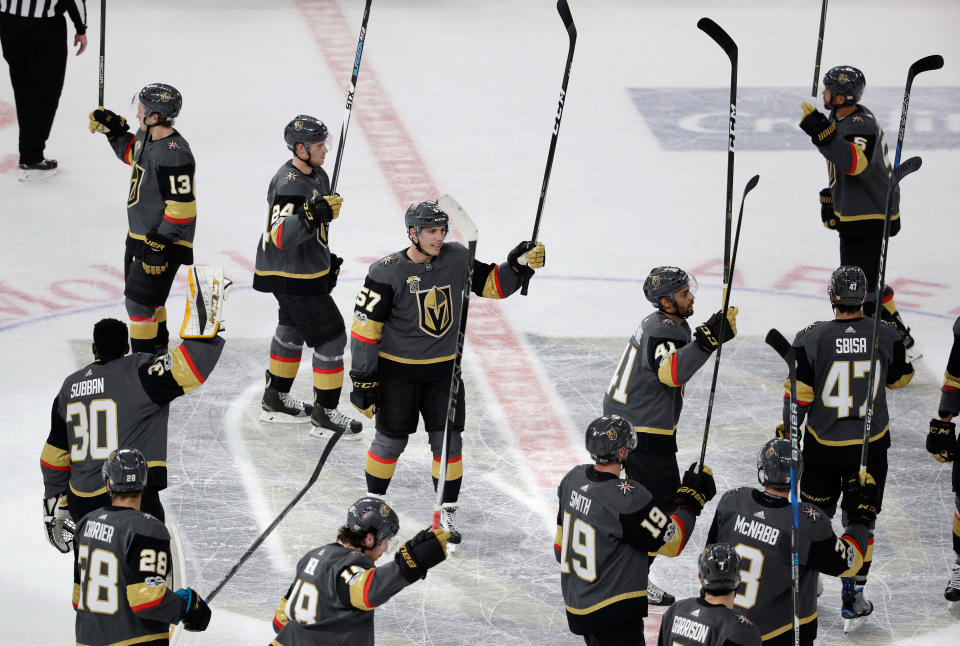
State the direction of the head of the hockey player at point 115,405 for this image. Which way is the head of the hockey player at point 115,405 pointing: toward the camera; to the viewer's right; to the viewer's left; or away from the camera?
away from the camera

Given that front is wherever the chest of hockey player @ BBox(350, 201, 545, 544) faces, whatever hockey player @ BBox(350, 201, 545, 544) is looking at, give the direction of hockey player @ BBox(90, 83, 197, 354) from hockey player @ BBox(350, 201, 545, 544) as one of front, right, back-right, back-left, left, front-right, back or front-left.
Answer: back

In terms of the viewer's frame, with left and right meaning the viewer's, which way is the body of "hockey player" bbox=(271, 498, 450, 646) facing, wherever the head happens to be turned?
facing away from the viewer and to the right of the viewer

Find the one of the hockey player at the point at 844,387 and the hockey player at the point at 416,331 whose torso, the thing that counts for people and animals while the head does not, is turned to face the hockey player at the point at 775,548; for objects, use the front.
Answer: the hockey player at the point at 416,331

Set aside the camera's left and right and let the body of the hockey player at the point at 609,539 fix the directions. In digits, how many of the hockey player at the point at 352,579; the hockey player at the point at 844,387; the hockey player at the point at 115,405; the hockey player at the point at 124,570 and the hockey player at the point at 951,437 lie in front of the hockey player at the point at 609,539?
2

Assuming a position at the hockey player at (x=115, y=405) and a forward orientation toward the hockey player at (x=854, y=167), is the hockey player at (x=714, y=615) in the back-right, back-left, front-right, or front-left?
front-right

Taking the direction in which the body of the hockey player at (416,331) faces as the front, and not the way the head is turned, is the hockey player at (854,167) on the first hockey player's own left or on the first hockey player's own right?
on the first hockey player's own left

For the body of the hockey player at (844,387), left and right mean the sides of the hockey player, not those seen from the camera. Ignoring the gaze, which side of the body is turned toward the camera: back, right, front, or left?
back

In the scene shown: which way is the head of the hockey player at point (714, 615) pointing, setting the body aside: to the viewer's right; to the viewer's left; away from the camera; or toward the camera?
away from the camera

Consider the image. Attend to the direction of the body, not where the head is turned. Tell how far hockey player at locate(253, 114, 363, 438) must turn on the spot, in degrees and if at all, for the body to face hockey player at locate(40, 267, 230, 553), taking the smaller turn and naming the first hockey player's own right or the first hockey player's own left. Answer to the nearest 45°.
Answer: approximately 90° to the first hockey player's own right

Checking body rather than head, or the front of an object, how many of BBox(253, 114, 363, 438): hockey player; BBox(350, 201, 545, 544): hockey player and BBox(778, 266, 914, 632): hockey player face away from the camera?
1

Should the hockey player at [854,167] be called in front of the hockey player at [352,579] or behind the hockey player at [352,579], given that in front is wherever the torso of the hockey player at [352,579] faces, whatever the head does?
in front
